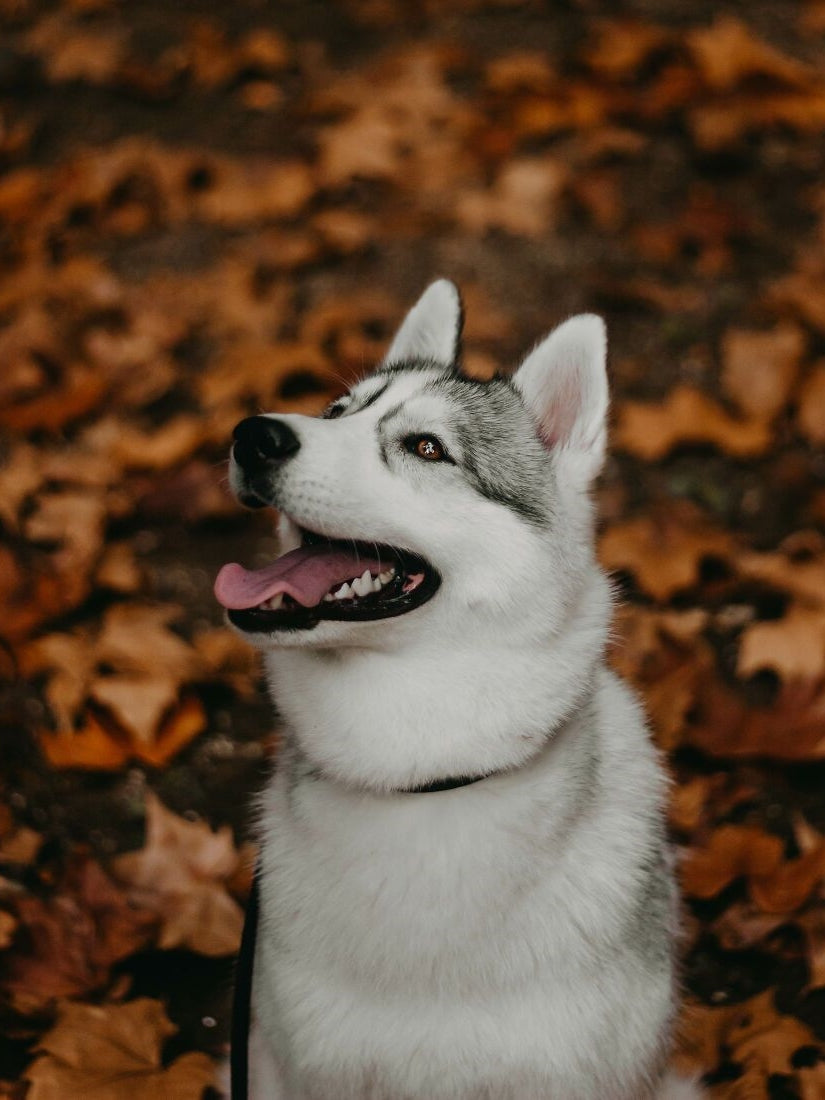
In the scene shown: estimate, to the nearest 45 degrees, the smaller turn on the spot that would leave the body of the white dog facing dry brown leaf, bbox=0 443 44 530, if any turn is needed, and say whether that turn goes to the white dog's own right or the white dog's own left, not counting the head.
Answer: approximately 90° to the white dog's own right

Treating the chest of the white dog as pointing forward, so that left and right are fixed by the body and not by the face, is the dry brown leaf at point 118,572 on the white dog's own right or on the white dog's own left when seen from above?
on the white dog's own right

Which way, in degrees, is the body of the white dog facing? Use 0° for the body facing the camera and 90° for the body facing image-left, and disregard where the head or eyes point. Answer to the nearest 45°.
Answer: approximately 45°

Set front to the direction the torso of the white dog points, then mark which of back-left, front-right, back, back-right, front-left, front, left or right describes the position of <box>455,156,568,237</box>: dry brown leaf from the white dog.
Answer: back-right

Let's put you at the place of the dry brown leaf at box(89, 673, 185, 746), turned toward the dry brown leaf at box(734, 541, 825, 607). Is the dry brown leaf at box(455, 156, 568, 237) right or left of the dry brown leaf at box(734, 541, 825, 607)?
left
